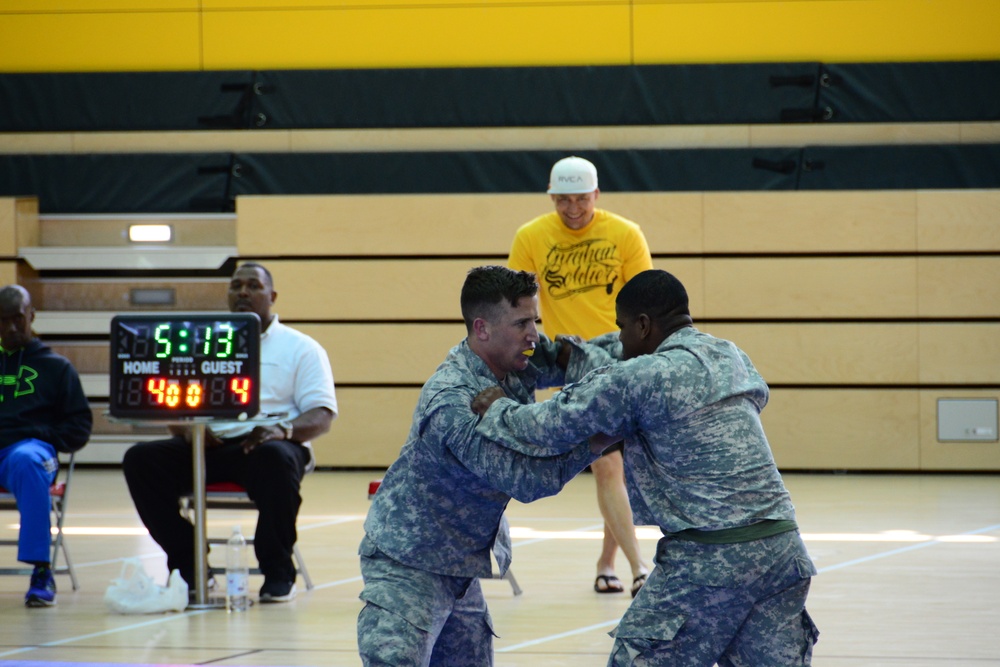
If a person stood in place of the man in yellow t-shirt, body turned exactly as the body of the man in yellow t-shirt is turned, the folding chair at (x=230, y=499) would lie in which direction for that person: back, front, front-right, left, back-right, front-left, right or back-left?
right

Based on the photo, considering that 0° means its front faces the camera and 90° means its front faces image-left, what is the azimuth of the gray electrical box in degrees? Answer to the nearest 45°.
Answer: approximately 0°

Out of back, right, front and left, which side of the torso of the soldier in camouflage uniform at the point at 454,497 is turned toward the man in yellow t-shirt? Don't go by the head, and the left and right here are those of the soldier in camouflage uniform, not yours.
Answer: left

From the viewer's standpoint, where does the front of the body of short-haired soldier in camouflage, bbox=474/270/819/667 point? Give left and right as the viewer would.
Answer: facing away from the viewer and to the left of the viewer

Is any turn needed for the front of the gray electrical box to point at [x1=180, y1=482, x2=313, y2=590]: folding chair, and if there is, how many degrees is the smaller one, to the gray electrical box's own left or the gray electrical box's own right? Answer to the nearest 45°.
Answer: approximately 45° to the gray electrical box's own right

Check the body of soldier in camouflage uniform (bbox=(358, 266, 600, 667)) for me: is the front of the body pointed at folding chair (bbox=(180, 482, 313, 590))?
no

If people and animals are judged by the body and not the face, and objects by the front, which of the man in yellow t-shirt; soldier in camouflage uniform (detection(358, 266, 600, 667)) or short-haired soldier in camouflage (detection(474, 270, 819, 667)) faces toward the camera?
the man in yellow t-shirt

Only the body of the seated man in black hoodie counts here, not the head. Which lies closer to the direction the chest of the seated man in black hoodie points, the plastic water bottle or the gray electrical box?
the plastic water bottle

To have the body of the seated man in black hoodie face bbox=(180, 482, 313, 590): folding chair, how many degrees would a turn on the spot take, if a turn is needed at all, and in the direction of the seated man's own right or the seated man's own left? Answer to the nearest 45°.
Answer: approximately 45° to the seated man's own left

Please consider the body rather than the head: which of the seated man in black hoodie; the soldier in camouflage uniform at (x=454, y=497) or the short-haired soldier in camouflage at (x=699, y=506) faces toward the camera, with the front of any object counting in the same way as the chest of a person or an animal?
the seated man in black hoodie

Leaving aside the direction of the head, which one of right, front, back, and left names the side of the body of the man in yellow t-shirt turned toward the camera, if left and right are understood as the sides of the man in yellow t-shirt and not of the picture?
front

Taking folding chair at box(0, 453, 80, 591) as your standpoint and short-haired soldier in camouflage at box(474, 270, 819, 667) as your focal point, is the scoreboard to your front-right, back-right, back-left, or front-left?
front-left

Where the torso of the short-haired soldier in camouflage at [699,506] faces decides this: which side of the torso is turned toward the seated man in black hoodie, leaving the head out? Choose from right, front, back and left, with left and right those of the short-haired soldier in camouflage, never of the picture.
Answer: front

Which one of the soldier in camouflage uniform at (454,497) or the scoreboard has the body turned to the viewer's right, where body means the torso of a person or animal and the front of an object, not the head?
the soldier in camouflage uniform

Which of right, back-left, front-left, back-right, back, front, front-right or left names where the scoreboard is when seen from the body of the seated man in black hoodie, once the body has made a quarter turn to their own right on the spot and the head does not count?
back-left

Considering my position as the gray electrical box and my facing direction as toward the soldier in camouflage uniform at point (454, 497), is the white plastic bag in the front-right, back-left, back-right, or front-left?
front-right

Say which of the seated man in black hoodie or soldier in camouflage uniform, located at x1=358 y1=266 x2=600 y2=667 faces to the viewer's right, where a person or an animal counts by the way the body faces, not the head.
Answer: the soldier in camouflage uniform

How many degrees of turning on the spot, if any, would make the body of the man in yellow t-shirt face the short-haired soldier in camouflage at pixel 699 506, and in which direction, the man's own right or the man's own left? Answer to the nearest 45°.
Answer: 0° — they already face them

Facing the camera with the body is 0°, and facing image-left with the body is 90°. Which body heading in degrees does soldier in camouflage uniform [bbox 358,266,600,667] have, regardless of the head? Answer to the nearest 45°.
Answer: approximately 270°

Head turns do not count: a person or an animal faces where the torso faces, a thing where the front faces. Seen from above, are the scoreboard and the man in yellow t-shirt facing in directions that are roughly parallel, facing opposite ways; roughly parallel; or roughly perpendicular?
roughly parallel

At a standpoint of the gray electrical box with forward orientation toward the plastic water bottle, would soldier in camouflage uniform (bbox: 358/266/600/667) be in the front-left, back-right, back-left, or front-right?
front-left

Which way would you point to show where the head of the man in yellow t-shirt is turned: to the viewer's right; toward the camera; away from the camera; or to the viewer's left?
toward the camera
